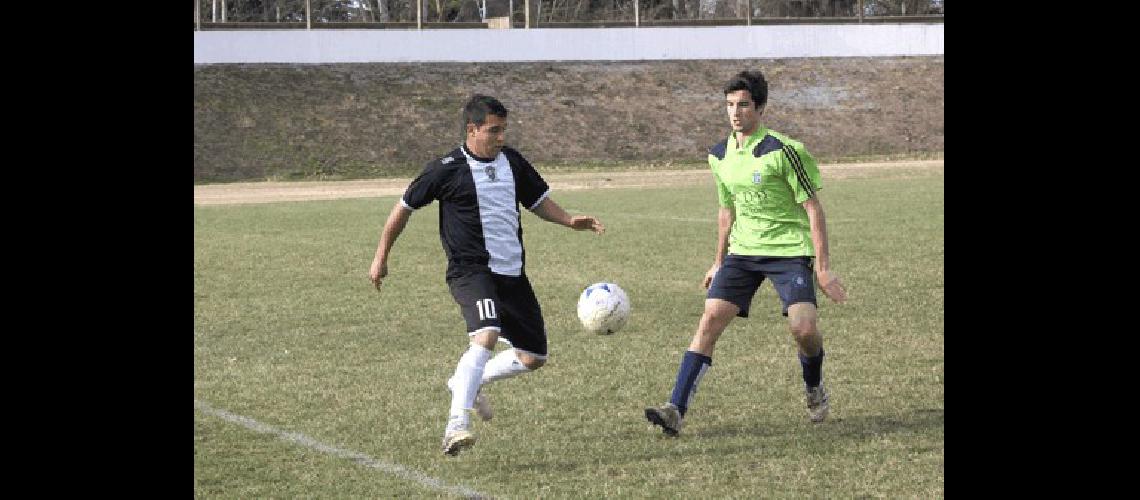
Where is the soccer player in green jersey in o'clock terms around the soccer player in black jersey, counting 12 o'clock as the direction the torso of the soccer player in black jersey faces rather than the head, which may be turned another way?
The soccer player in green jersey is roughly at 10 o'clock from the soccer player in black jersey.

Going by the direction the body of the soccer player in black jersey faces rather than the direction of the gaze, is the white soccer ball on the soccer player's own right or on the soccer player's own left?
on the soccer player's own left

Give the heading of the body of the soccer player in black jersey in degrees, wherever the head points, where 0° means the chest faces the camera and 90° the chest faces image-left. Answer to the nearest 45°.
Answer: approximately 315°

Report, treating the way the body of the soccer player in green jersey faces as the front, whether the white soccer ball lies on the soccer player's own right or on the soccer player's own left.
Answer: on the soccer player's own right
